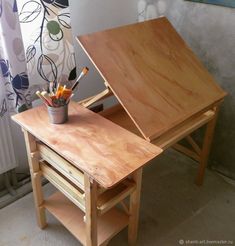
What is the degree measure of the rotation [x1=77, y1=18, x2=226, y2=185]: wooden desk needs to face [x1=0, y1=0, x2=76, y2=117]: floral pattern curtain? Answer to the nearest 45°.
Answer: approximately 135° to its right
